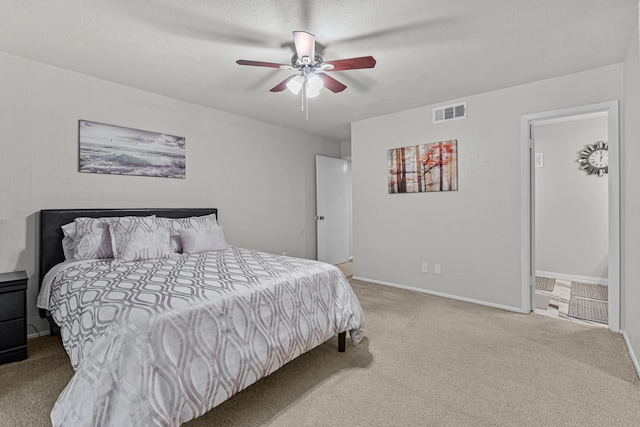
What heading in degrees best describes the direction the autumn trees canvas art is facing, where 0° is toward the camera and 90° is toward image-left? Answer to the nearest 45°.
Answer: approximately 45°

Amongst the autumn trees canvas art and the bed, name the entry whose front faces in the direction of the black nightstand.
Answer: the autumn trees canvas art

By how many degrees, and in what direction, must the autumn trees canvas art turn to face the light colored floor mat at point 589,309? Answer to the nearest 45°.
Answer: approximately 135° to its left

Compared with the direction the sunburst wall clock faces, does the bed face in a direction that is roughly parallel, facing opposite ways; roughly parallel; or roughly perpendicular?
roughly perpendicular

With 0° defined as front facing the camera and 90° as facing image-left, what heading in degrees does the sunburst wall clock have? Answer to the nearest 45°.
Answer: approximately 0°

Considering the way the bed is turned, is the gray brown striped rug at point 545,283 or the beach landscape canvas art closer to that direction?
the gray brown striped rug

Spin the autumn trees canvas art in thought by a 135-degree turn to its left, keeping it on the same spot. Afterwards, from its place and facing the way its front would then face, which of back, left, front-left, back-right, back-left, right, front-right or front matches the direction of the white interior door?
back-left

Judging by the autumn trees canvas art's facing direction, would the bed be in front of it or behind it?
in front

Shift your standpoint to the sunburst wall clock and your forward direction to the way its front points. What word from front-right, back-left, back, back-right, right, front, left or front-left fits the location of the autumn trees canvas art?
front-right

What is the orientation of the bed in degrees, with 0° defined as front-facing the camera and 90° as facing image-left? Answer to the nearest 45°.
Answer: approximately 315°

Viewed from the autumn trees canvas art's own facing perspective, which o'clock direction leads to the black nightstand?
The black nightstand is roughly at 12 o'clock from the autumn trees canvas art.

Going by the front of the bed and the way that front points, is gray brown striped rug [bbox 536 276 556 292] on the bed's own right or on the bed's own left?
on the bed's own left
